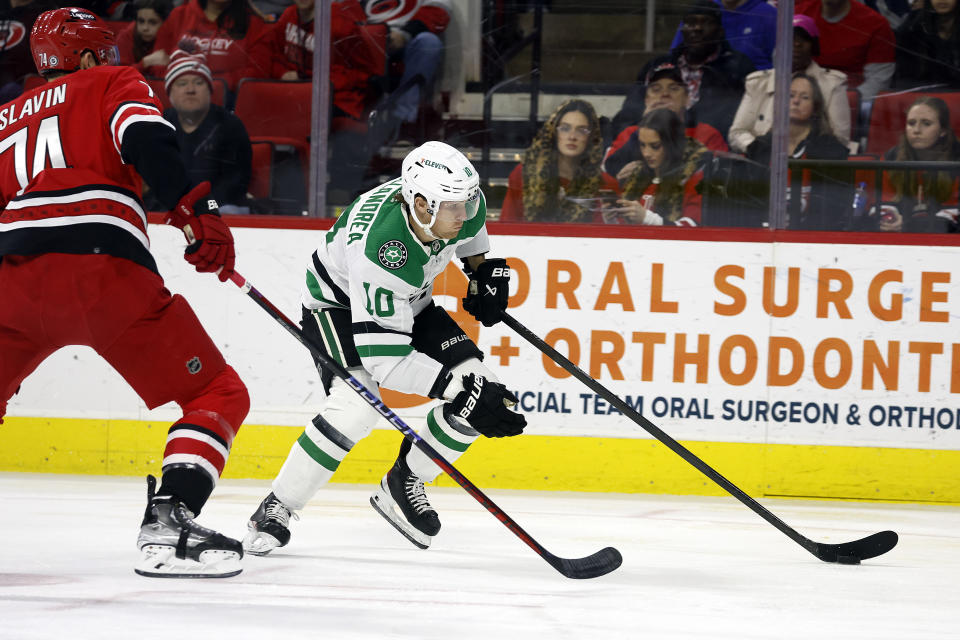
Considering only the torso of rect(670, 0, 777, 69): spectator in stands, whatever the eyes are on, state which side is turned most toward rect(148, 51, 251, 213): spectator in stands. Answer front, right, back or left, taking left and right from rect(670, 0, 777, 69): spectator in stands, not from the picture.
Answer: right

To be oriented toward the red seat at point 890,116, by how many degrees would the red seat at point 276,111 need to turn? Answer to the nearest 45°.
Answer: approximately 90° to its left

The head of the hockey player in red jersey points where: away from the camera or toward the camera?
away from the camera

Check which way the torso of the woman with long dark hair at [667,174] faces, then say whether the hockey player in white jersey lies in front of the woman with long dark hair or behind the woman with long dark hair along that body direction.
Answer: in front
